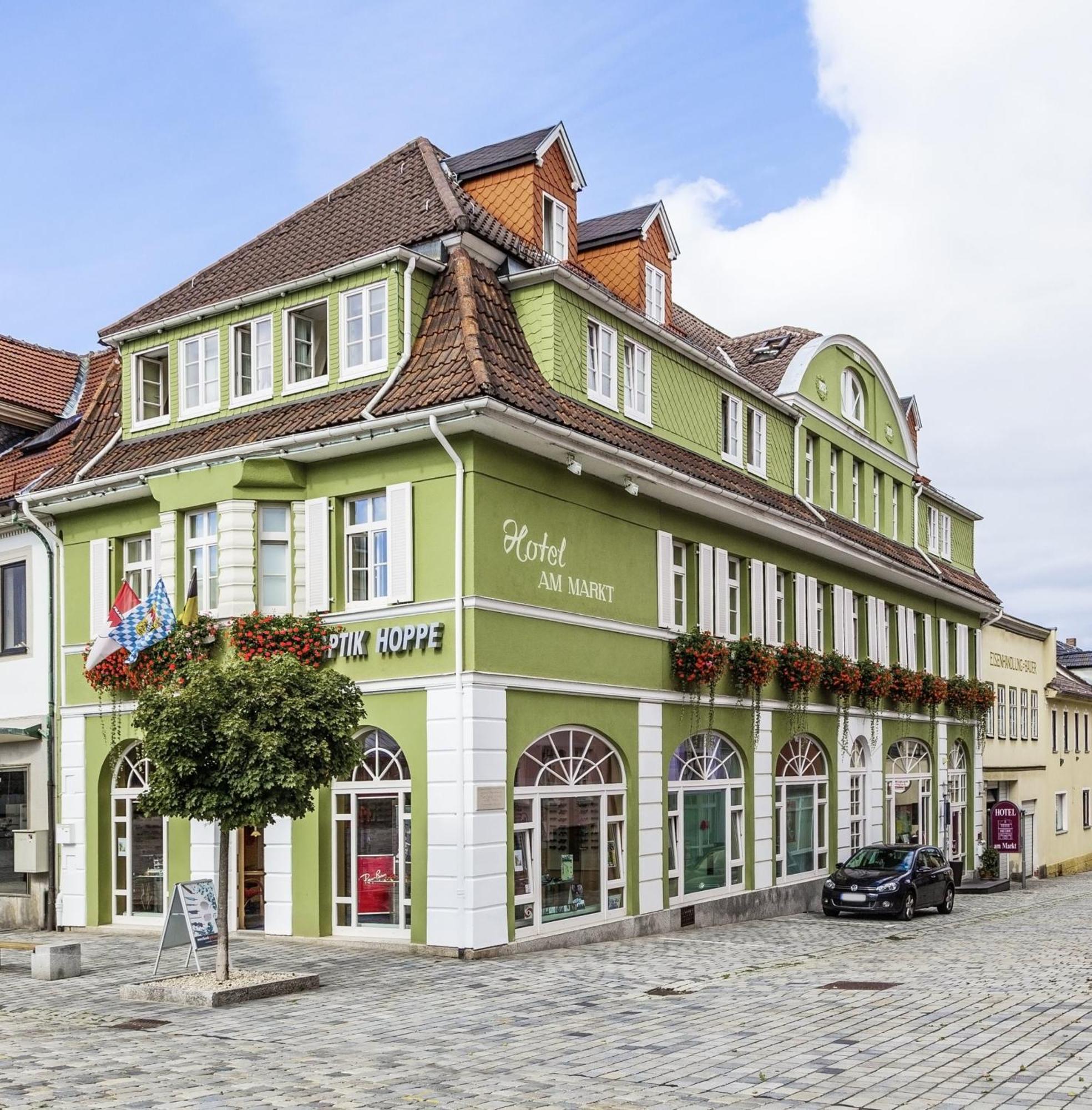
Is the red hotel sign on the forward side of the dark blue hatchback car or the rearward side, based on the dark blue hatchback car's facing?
on the rearward side

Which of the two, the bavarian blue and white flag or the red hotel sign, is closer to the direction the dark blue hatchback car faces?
the bavarian blue and white flag

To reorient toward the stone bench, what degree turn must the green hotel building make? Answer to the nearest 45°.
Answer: approximately 90° to its right

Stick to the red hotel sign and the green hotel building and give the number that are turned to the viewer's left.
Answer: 0

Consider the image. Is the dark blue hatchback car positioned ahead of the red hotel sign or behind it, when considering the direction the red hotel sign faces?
ahead

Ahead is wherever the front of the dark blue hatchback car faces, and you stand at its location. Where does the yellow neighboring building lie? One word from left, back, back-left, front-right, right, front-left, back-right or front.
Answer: back-right

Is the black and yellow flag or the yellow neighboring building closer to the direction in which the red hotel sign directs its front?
the black and yellow flag

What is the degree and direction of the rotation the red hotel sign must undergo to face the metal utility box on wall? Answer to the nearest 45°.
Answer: approximately 45° to its right

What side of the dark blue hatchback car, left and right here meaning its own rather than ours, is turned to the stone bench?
front

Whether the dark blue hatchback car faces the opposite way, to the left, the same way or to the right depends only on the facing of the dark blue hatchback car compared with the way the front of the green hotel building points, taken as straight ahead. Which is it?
to the right

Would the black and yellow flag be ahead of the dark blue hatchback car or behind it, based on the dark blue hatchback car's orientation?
ahead
